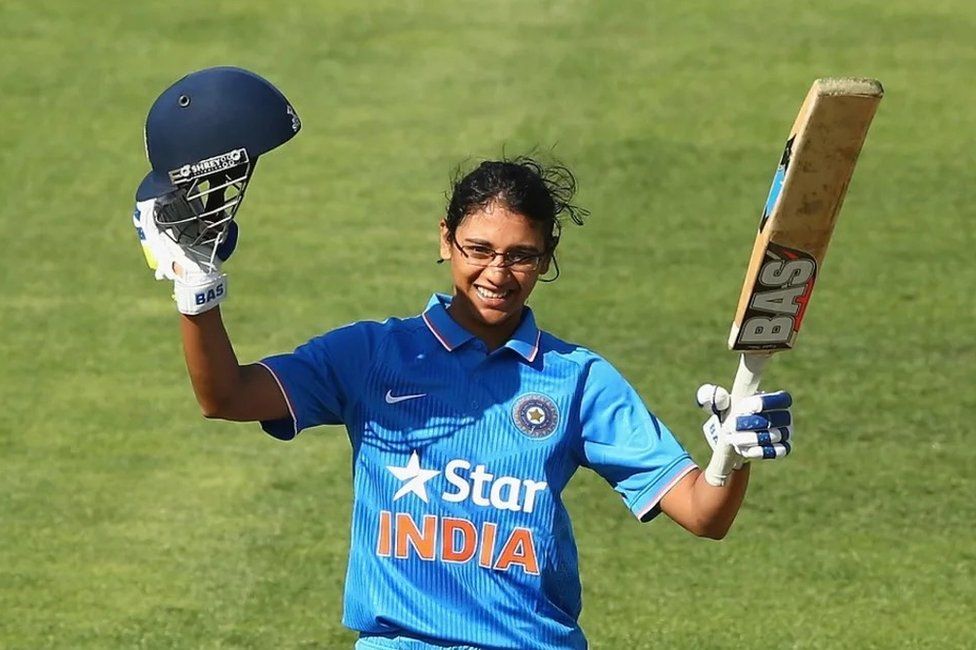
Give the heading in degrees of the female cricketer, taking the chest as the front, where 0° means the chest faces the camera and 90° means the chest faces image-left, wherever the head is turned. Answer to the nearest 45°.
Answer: approximately 0°
